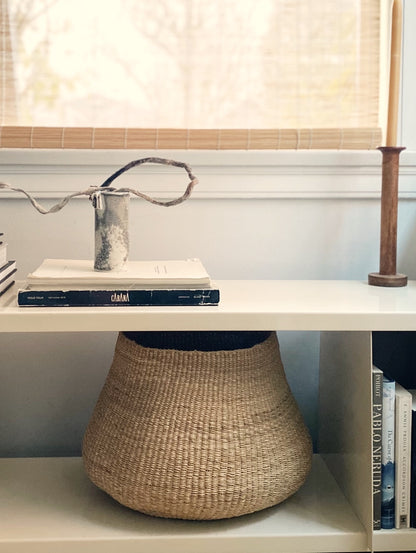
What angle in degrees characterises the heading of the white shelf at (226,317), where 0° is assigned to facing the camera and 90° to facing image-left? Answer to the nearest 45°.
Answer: approximately 0°

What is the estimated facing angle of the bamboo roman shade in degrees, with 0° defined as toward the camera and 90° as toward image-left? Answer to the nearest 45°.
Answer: approximately 0°
